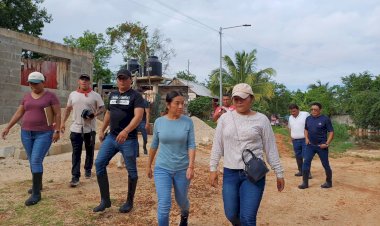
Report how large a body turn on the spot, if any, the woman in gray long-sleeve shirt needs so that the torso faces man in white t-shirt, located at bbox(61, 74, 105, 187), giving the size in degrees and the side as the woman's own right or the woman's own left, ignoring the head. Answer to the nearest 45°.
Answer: approximately 135° to the woman's own right

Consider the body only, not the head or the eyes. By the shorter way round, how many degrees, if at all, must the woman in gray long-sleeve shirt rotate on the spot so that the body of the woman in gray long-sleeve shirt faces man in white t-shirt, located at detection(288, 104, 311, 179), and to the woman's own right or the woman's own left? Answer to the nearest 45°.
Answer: approximately 180°

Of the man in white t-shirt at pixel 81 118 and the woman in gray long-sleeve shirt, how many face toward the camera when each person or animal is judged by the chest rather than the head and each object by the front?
2

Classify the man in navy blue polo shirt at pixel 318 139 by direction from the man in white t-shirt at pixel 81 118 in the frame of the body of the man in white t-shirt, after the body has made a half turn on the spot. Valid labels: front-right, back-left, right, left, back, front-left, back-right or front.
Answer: right

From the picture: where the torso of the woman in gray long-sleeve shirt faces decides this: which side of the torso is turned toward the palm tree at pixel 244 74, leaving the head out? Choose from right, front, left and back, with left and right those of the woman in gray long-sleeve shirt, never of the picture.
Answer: back

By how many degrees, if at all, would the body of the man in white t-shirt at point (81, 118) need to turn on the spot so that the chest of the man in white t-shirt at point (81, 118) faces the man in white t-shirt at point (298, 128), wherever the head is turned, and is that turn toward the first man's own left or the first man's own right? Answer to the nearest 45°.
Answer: approximately 90° to the first man's own left

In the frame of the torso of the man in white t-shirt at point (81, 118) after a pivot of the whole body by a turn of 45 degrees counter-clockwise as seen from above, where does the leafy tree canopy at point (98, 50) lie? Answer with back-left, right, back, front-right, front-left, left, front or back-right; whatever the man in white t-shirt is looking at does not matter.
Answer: back-left

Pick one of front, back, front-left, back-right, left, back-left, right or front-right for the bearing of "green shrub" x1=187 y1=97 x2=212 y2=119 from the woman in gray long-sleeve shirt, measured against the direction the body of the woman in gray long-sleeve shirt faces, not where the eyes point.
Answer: back

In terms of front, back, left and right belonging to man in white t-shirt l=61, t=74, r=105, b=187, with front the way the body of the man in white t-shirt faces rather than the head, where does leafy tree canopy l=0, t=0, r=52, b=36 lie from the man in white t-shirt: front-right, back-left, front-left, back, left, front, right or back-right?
back
